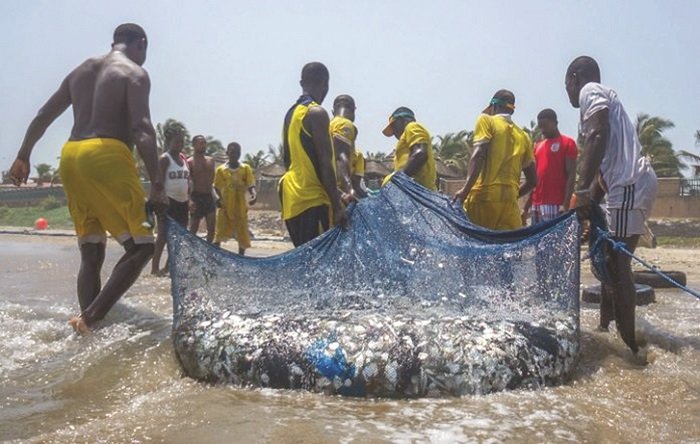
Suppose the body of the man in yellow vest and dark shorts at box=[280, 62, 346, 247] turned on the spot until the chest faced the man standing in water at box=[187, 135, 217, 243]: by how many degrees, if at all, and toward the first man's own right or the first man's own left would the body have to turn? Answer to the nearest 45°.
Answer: approximately 45° to the first man's own left

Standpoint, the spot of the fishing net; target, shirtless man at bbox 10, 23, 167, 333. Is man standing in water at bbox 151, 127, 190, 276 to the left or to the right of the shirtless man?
right

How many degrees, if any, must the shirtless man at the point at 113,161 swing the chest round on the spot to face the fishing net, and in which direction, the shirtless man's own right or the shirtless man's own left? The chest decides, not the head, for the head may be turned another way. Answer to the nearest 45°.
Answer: approximately 90° to the shirtless man's own right

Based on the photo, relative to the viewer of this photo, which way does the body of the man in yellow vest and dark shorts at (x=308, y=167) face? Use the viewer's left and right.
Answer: facing away from the viewer and to the right of the viewer

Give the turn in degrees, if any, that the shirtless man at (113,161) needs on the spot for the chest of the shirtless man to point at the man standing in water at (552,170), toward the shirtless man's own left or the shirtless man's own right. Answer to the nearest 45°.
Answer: approximately 45° to the shirtless man's own right

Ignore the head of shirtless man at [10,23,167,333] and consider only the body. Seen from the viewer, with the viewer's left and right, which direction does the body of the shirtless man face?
facing away from the viewer and to the right of the viewer

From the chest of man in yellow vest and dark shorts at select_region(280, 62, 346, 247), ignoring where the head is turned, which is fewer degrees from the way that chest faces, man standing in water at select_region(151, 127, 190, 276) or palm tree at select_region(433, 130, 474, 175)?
the palm tree

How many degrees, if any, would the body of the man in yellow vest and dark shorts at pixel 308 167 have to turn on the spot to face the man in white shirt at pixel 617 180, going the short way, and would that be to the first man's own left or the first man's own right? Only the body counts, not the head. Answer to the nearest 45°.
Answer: approximately 90° to the first man's own right
